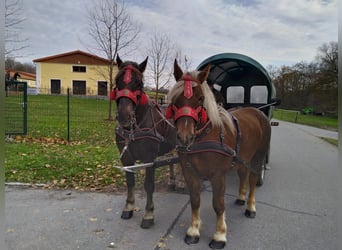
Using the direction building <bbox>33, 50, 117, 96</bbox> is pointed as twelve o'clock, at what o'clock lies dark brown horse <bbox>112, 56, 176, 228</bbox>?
The dark brown horse is roughly at 12 o'clock from the building.

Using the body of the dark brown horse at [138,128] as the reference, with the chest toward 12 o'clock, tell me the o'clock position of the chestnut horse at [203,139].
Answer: the chestnut horse at [203,139] is roughly at 9 o'clock from the dark brown horse at [138,128].

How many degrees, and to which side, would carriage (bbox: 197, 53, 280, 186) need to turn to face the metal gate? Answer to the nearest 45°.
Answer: approximately 45° to its right

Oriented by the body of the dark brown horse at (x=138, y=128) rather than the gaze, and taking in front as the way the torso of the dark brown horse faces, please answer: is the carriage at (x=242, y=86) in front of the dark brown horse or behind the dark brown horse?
behind

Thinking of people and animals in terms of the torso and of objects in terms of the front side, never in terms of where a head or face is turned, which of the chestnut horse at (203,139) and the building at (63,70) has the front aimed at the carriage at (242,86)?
the building

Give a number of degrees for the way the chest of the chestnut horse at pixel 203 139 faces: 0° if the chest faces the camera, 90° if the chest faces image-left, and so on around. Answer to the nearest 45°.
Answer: approximately 45°

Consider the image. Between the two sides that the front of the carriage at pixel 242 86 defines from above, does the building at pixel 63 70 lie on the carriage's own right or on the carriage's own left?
on the carriage's own right

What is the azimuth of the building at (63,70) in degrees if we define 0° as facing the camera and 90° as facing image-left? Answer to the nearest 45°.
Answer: approximately 0°
